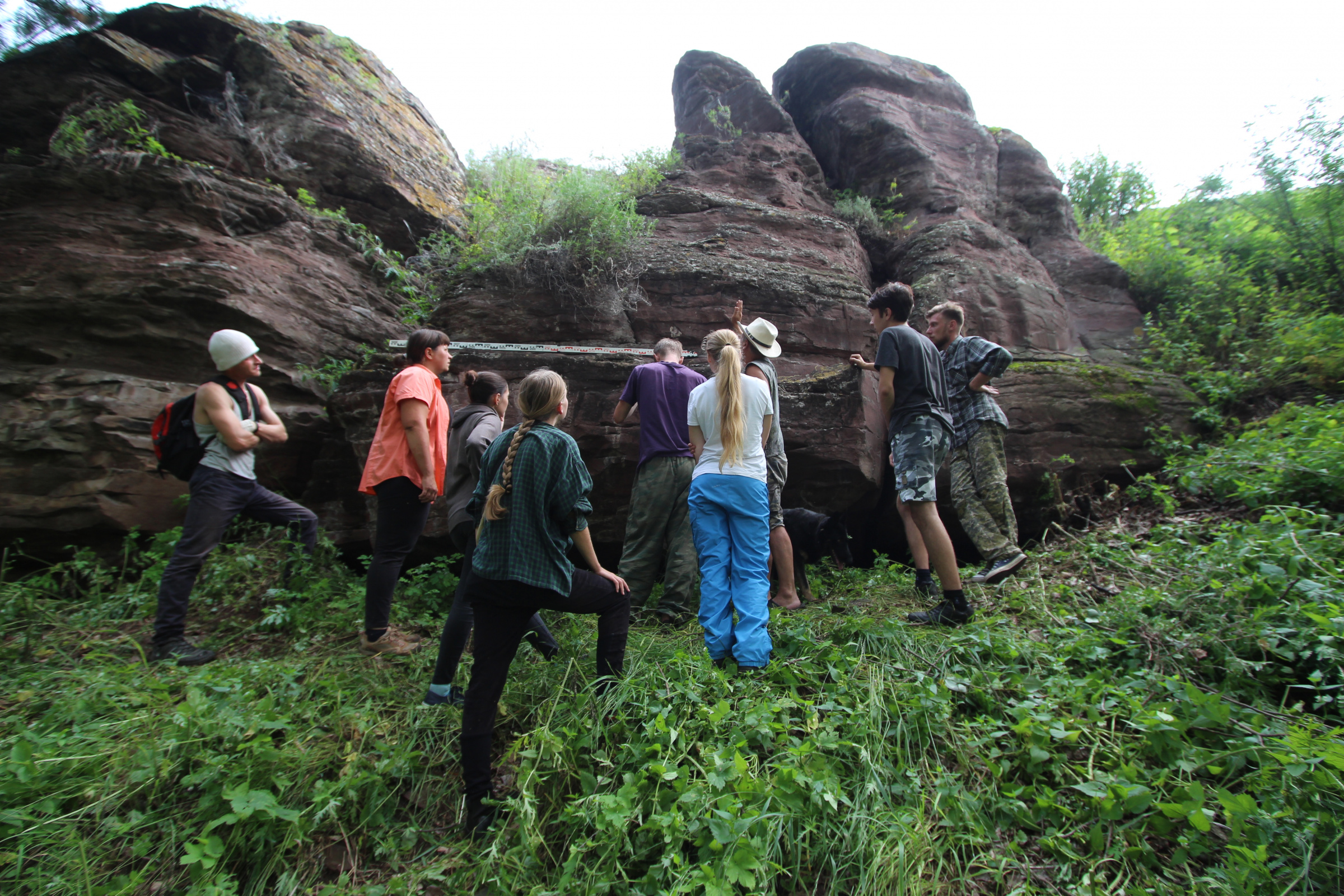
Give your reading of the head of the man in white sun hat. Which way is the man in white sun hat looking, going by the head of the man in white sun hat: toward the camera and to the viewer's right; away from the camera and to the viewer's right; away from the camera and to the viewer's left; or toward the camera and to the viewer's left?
away from the camera and to the viewer's left

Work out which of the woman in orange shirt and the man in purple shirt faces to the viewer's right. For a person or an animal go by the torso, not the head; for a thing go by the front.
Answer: the woman in orange shirt

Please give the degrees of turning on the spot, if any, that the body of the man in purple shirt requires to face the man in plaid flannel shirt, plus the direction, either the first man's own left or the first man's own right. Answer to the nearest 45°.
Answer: approximately 90° to the first man's own right

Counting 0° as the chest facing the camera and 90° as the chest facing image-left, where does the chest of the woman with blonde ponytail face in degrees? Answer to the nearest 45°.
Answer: approximately 180°

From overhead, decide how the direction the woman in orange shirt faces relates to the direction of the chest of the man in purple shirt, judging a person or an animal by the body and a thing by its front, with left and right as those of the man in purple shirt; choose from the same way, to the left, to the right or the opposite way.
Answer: to the right

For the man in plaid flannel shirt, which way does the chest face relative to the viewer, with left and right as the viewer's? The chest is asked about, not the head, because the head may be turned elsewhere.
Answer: facing to the left of the viewer

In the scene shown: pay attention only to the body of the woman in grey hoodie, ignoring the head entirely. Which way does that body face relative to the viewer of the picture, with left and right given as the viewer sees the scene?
facing away from the viewer and to the right of the viewer

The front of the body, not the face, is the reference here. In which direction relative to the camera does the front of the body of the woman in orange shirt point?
to the viewer's right

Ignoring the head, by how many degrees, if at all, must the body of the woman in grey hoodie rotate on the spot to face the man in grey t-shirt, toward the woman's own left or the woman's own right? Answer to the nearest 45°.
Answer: approximately 45° to the woman's own right

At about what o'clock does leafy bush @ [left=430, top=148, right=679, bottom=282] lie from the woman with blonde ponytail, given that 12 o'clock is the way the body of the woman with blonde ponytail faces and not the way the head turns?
The leafy bush is roughly at 11 o'clock from the woman with blonde ponytail.

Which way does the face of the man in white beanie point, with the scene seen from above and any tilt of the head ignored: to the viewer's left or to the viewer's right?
to the viewer's right

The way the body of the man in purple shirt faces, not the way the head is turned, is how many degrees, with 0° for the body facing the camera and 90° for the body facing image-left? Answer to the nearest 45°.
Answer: approximately 180°
